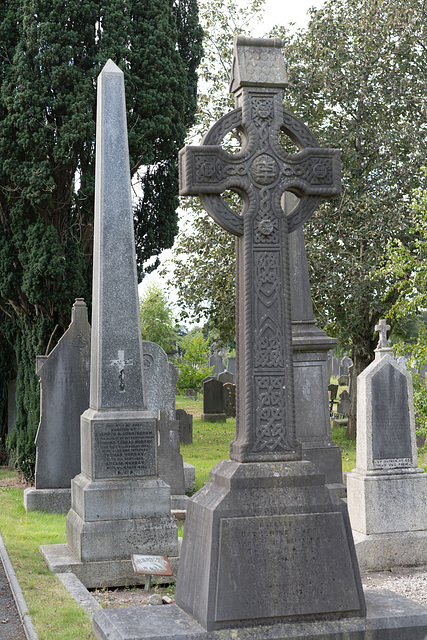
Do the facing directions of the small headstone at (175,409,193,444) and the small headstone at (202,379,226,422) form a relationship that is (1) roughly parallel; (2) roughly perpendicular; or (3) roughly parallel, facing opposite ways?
roughly parallel

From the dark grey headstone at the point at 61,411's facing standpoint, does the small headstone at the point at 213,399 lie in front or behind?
behind

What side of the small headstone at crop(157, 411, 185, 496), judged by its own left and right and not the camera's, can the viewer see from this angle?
front

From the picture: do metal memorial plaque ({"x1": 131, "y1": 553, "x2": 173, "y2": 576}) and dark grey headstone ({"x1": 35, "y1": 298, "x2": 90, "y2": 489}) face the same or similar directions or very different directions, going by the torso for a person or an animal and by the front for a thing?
same or similar directions

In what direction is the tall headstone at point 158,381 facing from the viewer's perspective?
toward the camera

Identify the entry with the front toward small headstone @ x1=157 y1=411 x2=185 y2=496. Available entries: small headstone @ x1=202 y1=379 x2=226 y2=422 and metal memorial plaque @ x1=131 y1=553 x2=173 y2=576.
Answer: small headstone @ x1=202 y1=379 x2=226 y2=422

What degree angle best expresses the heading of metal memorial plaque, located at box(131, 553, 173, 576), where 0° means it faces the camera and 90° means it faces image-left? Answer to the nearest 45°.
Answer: approximately 0°

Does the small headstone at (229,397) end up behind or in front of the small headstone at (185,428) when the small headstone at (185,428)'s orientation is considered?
behind

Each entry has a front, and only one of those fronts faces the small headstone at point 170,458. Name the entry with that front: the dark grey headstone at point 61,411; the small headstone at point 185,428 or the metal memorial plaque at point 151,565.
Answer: the small headstone at point 185,428

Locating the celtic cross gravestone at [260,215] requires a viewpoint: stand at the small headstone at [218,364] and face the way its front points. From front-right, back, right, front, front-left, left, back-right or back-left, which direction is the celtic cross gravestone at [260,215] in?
front

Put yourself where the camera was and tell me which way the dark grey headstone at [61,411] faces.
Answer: facing the viewer

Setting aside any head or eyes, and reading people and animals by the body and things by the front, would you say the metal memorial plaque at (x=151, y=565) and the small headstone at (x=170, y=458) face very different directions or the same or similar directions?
same or similar directions

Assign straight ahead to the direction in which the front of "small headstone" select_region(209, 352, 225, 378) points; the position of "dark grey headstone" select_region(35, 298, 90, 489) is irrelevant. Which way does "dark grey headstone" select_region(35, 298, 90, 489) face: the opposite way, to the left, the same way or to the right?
the same way

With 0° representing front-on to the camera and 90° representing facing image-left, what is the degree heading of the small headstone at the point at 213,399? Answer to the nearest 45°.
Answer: approximately 0°

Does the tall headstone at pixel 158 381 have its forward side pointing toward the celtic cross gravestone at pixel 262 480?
yes

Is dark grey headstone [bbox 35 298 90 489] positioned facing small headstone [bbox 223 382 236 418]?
no

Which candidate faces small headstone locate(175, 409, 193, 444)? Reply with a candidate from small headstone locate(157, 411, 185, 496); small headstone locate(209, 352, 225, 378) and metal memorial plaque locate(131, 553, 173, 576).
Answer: small headstone locate(209, 352, 225, 378)

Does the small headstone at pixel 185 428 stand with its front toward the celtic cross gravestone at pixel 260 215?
yes

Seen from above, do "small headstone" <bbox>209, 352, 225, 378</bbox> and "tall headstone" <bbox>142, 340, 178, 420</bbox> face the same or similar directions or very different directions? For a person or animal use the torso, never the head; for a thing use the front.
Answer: same or similar directions

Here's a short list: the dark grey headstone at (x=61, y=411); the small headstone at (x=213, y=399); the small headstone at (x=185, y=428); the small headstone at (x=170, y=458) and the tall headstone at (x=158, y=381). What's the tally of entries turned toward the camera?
5

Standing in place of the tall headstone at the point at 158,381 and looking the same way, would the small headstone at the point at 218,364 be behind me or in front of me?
behind

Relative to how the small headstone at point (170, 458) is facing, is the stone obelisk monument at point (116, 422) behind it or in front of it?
in front

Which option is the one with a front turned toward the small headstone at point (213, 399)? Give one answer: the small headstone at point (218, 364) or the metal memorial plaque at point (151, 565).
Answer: the small headstone at point (218, 364)
